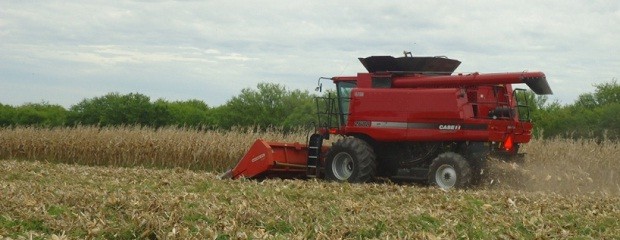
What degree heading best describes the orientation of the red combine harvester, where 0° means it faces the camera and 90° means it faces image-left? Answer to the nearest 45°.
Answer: approximately 135°
